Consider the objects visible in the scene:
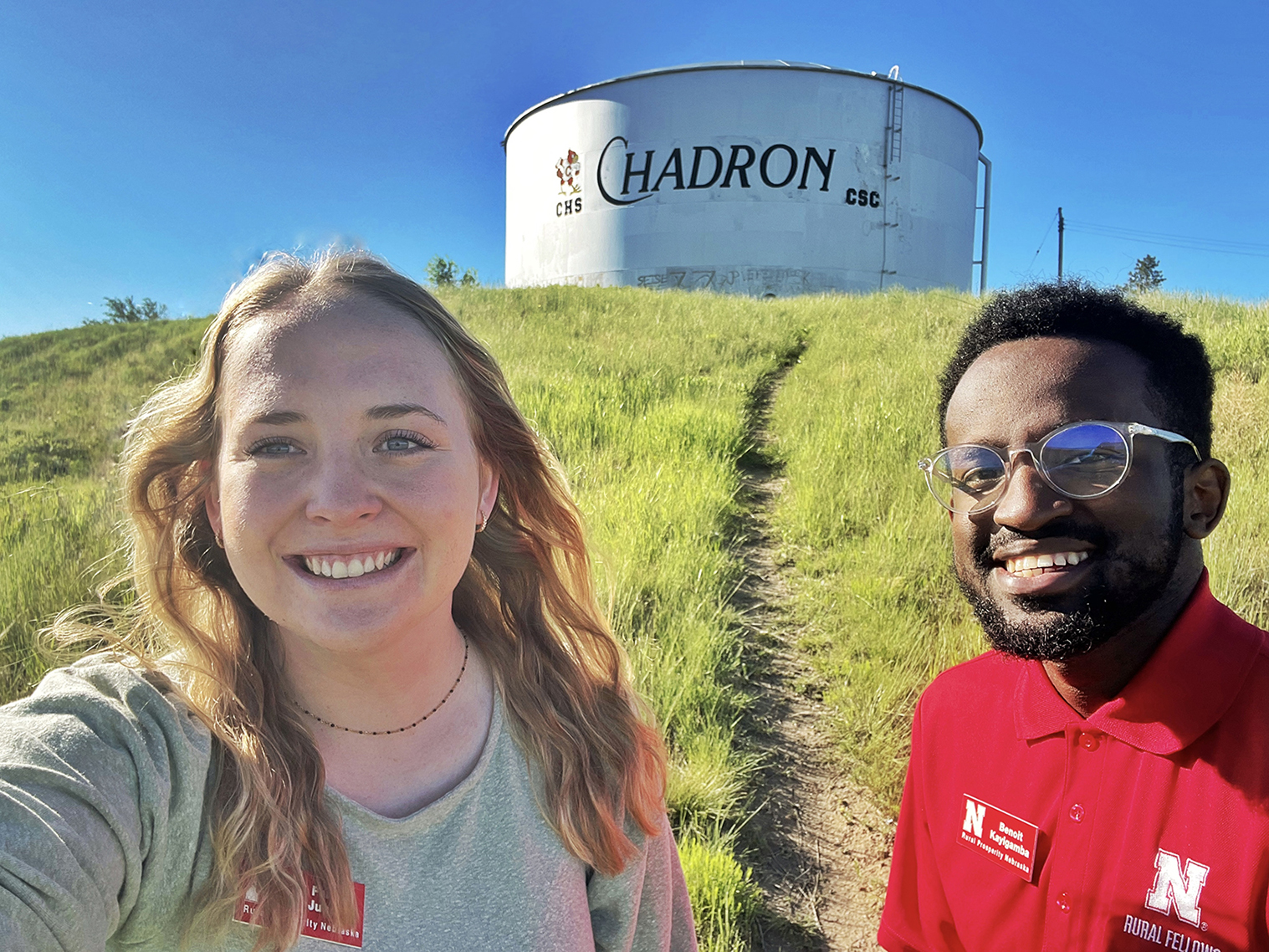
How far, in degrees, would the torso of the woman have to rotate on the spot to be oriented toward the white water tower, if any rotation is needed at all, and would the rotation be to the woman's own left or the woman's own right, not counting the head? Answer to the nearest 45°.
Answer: approximately 135° to the woman's own left

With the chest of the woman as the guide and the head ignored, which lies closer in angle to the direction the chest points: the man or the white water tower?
the man

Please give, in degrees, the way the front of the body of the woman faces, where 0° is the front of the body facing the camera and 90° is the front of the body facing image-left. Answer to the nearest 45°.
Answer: approximately 0°

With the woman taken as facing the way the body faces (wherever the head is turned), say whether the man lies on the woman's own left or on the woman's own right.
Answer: on the woman's own left
